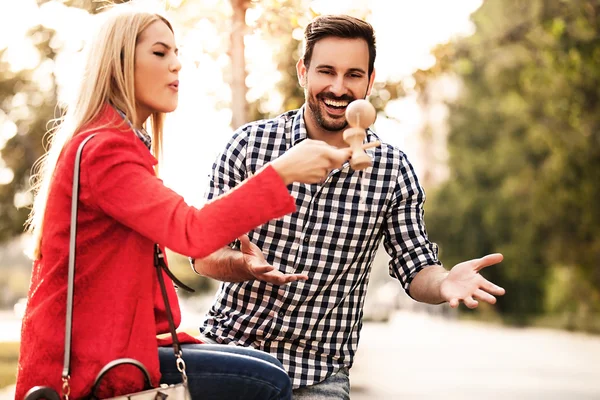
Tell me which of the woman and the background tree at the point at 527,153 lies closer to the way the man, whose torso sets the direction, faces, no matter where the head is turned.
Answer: the woman

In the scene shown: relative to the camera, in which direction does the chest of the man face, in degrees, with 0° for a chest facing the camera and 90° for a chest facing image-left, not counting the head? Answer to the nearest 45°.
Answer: approximately 0°

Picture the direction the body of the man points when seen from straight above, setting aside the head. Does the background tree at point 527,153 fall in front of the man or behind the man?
behind

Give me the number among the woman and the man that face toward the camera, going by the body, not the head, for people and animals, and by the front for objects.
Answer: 1

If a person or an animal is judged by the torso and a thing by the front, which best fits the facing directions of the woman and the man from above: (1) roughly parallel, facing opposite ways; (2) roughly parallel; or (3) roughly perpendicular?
roughly perpendicular

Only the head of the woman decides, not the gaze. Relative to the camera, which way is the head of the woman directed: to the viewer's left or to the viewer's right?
to the viewer's right

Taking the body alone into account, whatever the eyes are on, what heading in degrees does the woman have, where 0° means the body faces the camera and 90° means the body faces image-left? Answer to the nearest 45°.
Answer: approximately 270°
